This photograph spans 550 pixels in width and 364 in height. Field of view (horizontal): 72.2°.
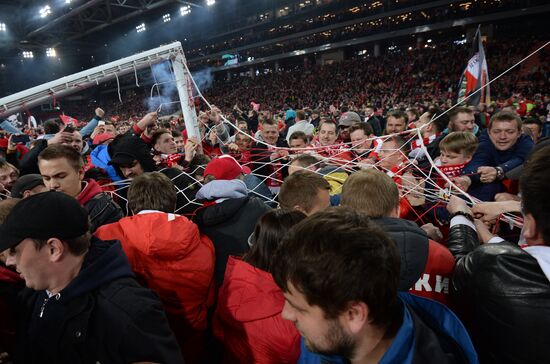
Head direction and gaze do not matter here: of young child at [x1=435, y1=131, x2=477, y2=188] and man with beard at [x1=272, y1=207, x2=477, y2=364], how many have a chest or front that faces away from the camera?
0

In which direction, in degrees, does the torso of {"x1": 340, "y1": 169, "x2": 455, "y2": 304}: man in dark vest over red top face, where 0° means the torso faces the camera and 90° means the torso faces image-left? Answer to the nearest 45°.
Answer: approximately 180°

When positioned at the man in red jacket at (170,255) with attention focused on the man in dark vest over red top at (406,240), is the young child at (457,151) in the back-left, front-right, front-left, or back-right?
front-left

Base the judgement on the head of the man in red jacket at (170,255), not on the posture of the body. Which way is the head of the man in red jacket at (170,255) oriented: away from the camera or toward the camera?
away from the camera

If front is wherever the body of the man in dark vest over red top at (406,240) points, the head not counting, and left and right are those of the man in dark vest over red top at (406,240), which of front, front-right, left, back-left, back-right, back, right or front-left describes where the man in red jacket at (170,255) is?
left

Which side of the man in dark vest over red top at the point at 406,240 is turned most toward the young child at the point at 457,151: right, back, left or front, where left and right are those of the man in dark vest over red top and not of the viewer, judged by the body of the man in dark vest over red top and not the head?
front

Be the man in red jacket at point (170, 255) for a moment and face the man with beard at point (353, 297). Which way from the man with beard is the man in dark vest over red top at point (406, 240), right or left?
left

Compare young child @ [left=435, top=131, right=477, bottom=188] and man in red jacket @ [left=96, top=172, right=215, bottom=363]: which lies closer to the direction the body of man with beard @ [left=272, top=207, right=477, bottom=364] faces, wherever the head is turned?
the man in red jacket

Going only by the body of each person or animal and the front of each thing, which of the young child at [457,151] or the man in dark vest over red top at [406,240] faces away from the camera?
the man in dark vest over red top

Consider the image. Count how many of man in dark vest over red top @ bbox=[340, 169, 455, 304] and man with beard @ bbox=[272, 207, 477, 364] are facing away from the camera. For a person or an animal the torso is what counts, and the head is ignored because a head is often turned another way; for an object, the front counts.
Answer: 1

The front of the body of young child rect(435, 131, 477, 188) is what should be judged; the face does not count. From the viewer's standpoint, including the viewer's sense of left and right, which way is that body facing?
facing the viewer and to the left of the viewer

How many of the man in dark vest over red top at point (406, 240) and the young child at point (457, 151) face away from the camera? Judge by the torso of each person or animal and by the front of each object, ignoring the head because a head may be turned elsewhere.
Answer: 1

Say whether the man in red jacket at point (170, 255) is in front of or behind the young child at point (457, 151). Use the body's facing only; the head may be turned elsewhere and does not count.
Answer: in front
